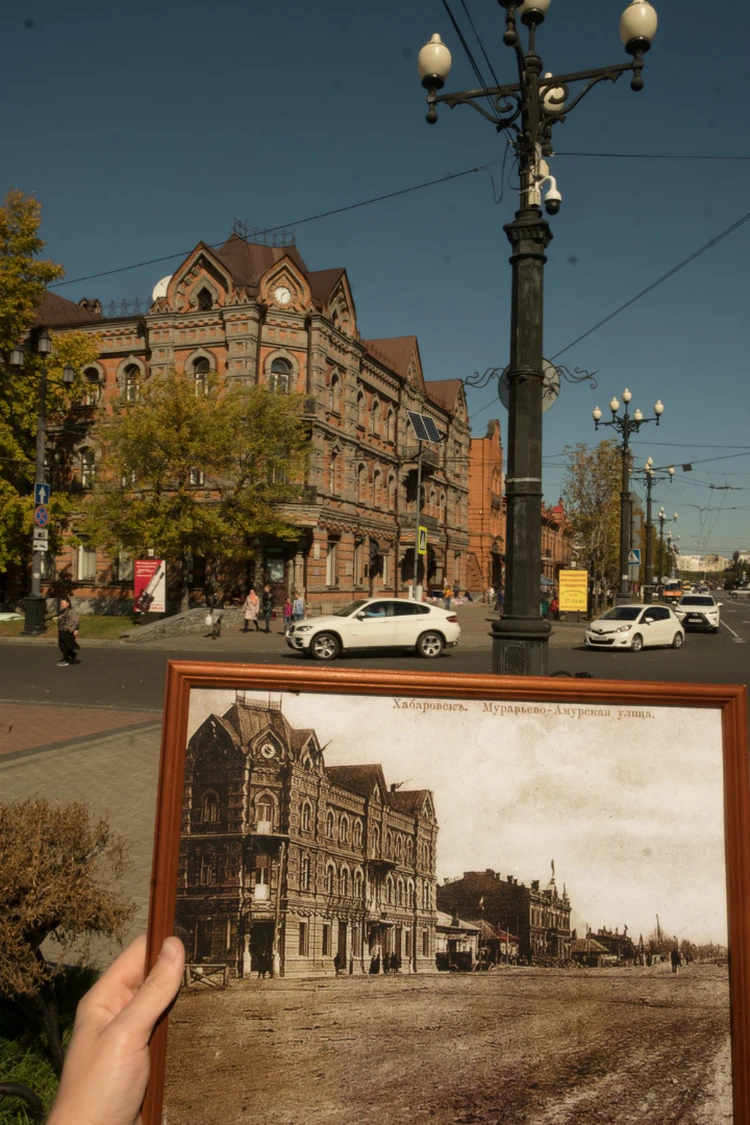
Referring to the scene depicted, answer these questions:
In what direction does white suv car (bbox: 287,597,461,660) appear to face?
to the viewer's left

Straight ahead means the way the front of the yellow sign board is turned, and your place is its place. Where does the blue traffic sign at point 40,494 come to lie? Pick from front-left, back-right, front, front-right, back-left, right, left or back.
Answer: front-right

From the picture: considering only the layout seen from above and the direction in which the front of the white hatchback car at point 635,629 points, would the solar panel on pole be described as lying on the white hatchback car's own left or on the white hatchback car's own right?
on the white hatchback car's own right

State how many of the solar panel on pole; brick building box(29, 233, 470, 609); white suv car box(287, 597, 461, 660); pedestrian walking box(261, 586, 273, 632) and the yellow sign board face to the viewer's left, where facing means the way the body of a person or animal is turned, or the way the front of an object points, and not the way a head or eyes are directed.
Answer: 1

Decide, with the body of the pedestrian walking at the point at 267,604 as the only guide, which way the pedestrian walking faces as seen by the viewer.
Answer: toward the camera

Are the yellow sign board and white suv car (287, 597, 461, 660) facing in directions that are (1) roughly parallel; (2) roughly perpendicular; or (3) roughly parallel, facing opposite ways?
roughly perpendicular

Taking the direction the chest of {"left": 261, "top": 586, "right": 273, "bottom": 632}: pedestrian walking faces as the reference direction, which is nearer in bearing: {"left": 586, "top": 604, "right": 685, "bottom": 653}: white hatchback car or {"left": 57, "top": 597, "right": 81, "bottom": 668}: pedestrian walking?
the pedestrian walking

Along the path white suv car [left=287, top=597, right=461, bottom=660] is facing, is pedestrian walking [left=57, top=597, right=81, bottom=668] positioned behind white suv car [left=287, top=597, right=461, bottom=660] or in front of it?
in front

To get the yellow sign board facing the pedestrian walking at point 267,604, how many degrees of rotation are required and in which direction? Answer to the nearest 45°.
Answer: approximately 45° to its right

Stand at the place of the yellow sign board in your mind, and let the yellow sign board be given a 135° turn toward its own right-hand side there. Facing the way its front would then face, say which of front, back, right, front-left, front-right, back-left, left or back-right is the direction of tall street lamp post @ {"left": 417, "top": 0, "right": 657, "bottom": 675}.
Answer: back-left

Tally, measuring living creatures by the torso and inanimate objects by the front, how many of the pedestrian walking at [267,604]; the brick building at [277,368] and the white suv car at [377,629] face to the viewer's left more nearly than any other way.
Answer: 1

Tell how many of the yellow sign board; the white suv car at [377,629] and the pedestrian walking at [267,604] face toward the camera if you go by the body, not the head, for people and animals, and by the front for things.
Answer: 2

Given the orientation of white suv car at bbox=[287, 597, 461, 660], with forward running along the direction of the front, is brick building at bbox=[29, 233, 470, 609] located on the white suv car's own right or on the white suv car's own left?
on the white suv car's own right

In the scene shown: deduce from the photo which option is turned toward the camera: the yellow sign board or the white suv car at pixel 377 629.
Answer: the yellow sign board

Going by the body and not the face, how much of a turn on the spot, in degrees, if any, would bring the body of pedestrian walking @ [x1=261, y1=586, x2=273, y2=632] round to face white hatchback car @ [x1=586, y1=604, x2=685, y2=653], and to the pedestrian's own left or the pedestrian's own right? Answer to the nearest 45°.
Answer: approximately 45° to the pedestrian's own left

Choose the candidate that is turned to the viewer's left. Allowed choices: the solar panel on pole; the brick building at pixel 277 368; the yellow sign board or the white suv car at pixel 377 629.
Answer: the white suv car
